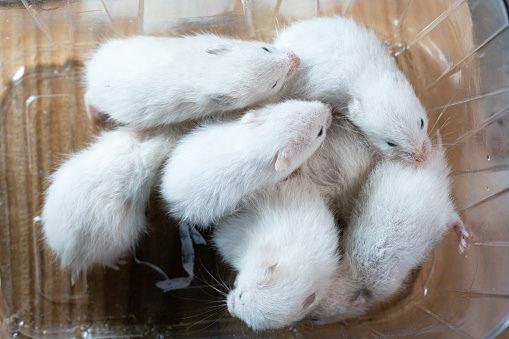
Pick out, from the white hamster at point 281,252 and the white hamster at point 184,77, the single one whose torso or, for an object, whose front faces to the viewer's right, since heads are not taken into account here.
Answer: the white hamster at point 184,77

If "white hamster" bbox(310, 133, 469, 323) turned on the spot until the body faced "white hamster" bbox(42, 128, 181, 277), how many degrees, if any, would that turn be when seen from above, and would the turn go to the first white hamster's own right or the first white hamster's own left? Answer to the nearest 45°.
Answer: approximately 45° to the first white hamster's own right

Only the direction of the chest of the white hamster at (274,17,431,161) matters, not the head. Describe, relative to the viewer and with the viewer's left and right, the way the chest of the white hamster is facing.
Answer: facing the viewer and to the right of the viewer

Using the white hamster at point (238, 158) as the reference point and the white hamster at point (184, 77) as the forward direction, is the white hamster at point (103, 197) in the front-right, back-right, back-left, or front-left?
front-left

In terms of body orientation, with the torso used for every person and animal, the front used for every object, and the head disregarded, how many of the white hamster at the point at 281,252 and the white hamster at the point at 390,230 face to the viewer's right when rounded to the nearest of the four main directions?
0

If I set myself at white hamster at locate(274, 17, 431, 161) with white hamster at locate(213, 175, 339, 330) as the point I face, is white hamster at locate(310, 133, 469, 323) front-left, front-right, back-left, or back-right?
front-left

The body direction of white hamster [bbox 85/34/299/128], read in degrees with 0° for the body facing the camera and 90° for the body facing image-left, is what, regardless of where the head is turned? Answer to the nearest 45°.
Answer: approximately 270°

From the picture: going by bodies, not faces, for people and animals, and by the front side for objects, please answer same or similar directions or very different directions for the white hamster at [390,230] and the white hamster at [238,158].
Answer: very different directions

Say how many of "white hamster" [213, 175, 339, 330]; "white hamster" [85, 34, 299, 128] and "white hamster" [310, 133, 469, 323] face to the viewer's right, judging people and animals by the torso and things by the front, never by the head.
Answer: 1
